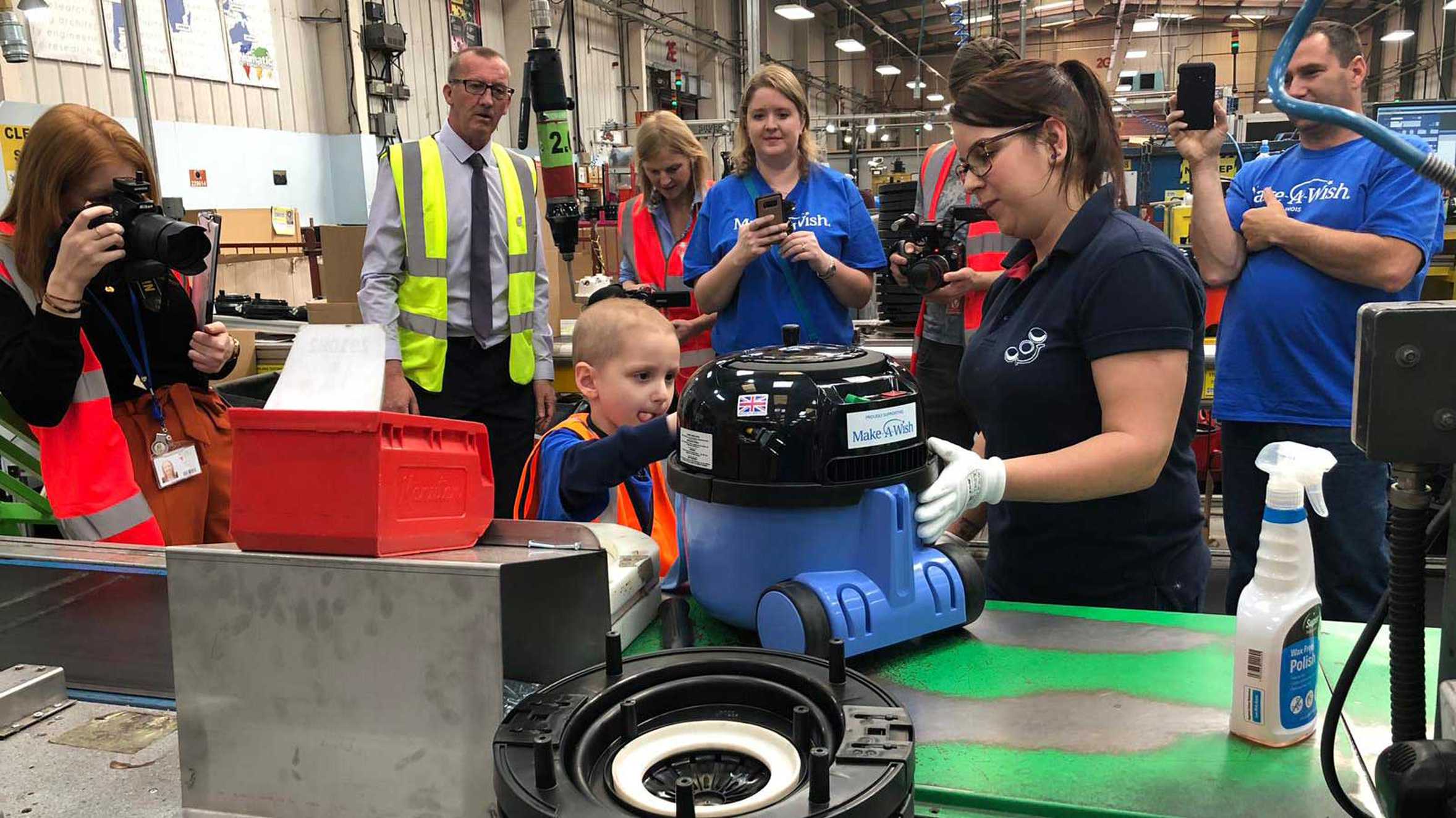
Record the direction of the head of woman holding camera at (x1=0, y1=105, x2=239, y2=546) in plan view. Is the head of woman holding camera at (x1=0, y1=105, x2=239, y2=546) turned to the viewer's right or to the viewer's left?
to the viewer's right

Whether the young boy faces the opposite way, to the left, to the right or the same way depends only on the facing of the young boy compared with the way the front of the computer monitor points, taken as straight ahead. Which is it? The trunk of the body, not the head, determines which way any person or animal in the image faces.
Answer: to the left

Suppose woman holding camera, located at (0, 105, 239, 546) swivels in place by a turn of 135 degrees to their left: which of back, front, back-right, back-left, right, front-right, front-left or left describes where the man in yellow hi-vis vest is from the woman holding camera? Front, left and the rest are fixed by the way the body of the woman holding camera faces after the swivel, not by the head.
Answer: front-right

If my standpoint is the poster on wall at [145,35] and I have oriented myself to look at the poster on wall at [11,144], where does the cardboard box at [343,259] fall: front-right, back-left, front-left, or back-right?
front-left

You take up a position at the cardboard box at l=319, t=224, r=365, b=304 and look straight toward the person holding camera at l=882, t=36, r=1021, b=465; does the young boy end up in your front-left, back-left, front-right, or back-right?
front-right

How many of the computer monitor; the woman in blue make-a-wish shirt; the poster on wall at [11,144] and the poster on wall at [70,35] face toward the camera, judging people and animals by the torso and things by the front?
4

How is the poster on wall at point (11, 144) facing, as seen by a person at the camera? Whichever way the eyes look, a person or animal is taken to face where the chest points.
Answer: facing the viewer

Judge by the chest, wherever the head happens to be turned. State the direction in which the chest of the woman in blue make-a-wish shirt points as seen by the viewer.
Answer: toward the camera

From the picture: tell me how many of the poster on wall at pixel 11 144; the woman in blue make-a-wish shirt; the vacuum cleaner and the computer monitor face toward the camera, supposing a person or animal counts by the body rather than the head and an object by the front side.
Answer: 3

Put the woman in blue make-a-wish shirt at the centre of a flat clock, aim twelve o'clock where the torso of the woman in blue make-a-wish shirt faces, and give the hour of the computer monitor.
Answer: The computer monitor is roughly at 8 o'clock from the woman in blue make-a-wish shirt.

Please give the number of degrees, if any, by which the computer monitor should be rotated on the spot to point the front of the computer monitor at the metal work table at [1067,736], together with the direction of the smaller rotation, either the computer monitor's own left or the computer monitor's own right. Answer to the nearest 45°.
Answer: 0° — it already faces it

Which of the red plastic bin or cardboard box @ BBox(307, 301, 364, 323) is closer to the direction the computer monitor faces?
the red plastic bin

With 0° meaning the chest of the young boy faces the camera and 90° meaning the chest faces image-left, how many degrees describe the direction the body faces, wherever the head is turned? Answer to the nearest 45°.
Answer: approximately 315°

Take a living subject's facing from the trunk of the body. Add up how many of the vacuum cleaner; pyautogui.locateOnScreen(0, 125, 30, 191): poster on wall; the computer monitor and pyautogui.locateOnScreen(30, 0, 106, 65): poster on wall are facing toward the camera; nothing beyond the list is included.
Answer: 3

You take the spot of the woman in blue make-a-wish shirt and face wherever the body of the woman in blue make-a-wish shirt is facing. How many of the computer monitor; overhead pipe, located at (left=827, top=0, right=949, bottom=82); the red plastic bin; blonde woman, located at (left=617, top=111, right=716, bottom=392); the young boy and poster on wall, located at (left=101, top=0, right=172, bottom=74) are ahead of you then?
2

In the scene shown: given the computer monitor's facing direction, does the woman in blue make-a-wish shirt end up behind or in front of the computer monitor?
in front
